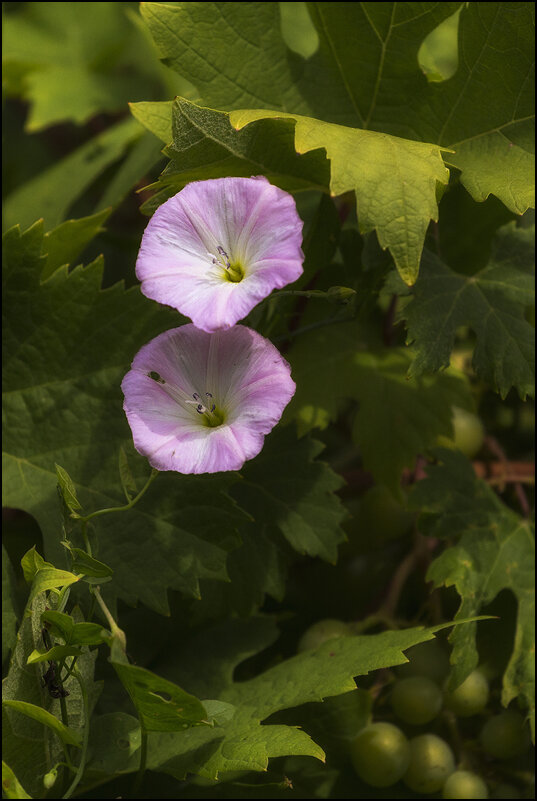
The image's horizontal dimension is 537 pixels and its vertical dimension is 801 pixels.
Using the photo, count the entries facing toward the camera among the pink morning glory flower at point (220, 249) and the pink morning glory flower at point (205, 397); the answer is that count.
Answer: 2

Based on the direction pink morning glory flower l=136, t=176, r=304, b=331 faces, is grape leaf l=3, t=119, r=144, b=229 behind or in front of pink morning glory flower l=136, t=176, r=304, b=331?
behind

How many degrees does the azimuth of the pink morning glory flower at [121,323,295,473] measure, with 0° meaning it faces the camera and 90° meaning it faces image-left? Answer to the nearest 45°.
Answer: approximately 0°
